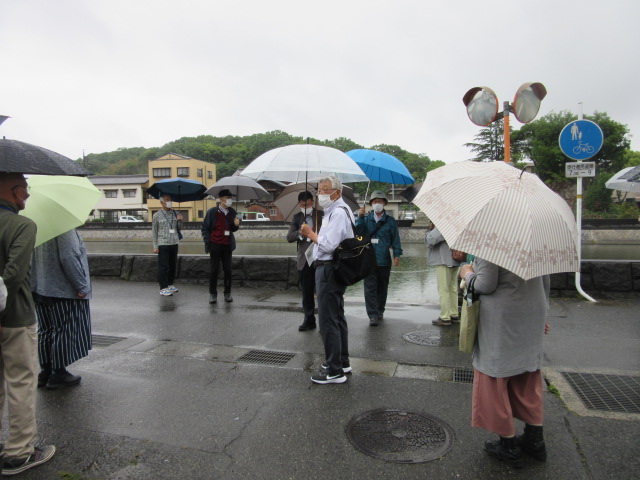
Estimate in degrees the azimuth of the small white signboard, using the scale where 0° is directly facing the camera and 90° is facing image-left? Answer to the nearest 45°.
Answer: approximately 0°

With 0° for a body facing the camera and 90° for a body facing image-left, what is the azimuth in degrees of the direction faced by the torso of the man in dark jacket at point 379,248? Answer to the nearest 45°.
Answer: approximately 0°

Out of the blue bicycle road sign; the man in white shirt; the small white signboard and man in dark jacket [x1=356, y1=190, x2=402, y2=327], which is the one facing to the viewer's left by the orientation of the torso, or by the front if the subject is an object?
the man in white shirt

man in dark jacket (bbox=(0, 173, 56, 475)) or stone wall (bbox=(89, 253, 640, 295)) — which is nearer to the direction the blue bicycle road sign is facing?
the man in dark jacket

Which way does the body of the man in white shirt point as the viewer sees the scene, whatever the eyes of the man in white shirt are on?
to the viewer's left

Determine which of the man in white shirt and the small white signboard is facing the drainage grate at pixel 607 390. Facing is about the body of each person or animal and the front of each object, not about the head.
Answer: the small white signboard

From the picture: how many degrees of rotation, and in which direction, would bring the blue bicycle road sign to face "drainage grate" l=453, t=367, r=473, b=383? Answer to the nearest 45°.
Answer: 0° — it already faces it
